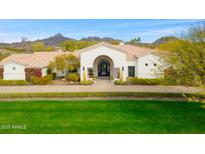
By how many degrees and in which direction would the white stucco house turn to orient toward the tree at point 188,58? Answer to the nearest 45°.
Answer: approximately 45° to its left

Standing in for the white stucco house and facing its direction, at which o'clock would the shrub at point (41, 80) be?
The shrub is roughly at 3 o'clock from the white stucco house.

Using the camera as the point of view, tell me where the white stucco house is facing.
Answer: facing the viewer
